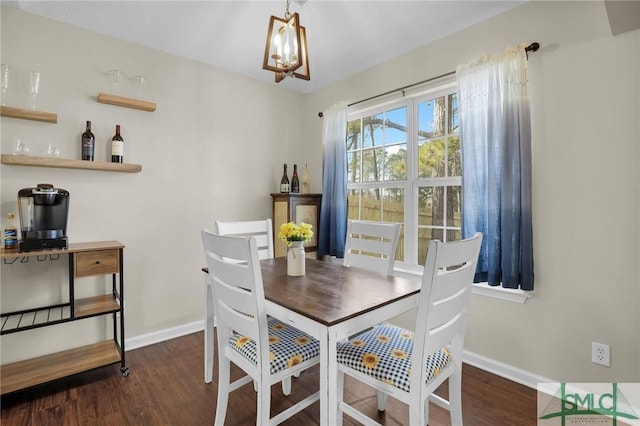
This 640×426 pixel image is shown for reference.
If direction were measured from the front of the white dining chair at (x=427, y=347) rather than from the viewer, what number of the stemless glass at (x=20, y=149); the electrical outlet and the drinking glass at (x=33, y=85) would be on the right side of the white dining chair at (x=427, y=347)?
1

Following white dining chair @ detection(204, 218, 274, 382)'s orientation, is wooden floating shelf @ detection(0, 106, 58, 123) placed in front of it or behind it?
behind

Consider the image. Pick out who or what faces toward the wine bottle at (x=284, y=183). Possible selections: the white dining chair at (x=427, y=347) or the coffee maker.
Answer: the white dining chair

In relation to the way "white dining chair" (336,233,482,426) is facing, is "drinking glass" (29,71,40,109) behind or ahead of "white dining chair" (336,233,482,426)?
ahead

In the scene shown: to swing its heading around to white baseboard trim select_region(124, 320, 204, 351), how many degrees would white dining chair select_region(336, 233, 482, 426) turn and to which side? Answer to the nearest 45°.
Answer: approximately 45° to its left

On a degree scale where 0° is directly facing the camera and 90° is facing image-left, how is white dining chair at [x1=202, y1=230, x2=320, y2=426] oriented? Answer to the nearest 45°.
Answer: approximately 225°

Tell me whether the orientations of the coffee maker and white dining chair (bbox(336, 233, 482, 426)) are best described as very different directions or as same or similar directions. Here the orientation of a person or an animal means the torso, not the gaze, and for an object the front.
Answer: very different directions

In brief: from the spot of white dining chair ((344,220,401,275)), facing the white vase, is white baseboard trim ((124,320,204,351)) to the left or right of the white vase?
right

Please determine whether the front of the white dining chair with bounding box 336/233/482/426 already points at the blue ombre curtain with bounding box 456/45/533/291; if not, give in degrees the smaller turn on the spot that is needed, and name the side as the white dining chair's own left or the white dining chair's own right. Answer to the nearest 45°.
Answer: approximately 90° to the white dining chair's own right

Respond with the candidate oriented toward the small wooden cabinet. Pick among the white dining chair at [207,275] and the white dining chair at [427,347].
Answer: the white dining chair at [427,347]

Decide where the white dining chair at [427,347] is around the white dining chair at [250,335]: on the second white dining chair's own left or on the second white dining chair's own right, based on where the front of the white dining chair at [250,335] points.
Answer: on the second white dining chair's own right

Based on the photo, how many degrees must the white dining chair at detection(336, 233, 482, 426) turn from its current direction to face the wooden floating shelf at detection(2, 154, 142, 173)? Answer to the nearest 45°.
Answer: approximately 45° to its left
